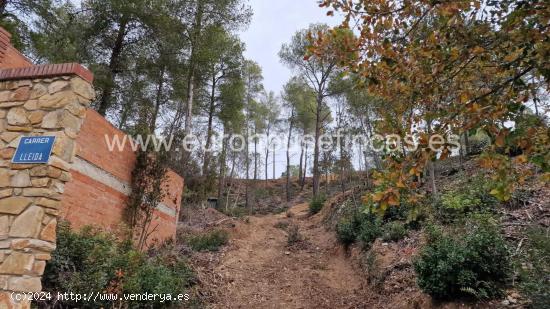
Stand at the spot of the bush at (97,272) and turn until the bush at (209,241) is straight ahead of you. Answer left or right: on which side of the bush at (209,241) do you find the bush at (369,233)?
right

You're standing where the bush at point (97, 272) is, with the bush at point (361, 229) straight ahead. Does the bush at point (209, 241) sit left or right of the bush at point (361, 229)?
left

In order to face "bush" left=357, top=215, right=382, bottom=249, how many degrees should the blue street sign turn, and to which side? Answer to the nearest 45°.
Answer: approximately 90° to its left

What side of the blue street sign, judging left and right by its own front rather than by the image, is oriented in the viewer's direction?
front

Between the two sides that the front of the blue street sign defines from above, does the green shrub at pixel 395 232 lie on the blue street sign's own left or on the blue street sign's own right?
on the blue street sign's own left

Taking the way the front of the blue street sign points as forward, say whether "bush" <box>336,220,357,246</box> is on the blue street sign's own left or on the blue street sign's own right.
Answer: on the blue street sign's own left

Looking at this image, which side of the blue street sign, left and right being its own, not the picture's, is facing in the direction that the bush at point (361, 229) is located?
left

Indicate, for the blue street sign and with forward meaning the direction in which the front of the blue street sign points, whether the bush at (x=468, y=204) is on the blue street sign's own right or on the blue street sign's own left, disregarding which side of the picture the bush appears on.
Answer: on the blue street sign's own left

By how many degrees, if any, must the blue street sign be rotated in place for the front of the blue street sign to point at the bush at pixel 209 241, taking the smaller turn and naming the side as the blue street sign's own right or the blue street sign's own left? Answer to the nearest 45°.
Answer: approximately 135° to the blue street sign's own left

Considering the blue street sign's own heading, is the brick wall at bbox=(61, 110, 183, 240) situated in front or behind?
behind

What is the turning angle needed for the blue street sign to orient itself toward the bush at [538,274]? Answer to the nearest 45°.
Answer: approximately 45° to its left
